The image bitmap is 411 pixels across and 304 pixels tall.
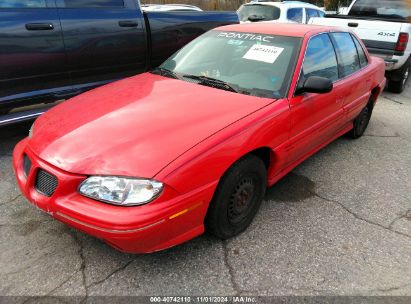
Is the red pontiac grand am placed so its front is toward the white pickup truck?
no

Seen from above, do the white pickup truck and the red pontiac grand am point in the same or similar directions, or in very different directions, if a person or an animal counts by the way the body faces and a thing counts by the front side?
very different directions

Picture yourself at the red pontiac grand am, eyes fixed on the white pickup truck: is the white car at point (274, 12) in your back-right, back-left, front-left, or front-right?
front-left

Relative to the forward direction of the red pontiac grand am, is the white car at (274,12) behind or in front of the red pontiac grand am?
behind

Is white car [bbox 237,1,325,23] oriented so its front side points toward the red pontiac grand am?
no

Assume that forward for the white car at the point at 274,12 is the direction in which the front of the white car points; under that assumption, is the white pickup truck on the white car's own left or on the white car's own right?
on the white car's own right

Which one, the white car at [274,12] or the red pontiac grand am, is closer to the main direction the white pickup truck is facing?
the white car

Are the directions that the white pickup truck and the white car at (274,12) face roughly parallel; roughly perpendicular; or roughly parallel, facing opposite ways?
roughly parallel

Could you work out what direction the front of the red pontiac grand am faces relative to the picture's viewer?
facing the viewer and to the left of the viewer

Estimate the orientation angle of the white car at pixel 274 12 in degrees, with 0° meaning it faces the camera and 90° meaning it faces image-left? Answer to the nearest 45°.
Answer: approximately 225°

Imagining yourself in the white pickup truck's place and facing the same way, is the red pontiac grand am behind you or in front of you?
behind

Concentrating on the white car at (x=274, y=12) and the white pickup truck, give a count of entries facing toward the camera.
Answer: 0
